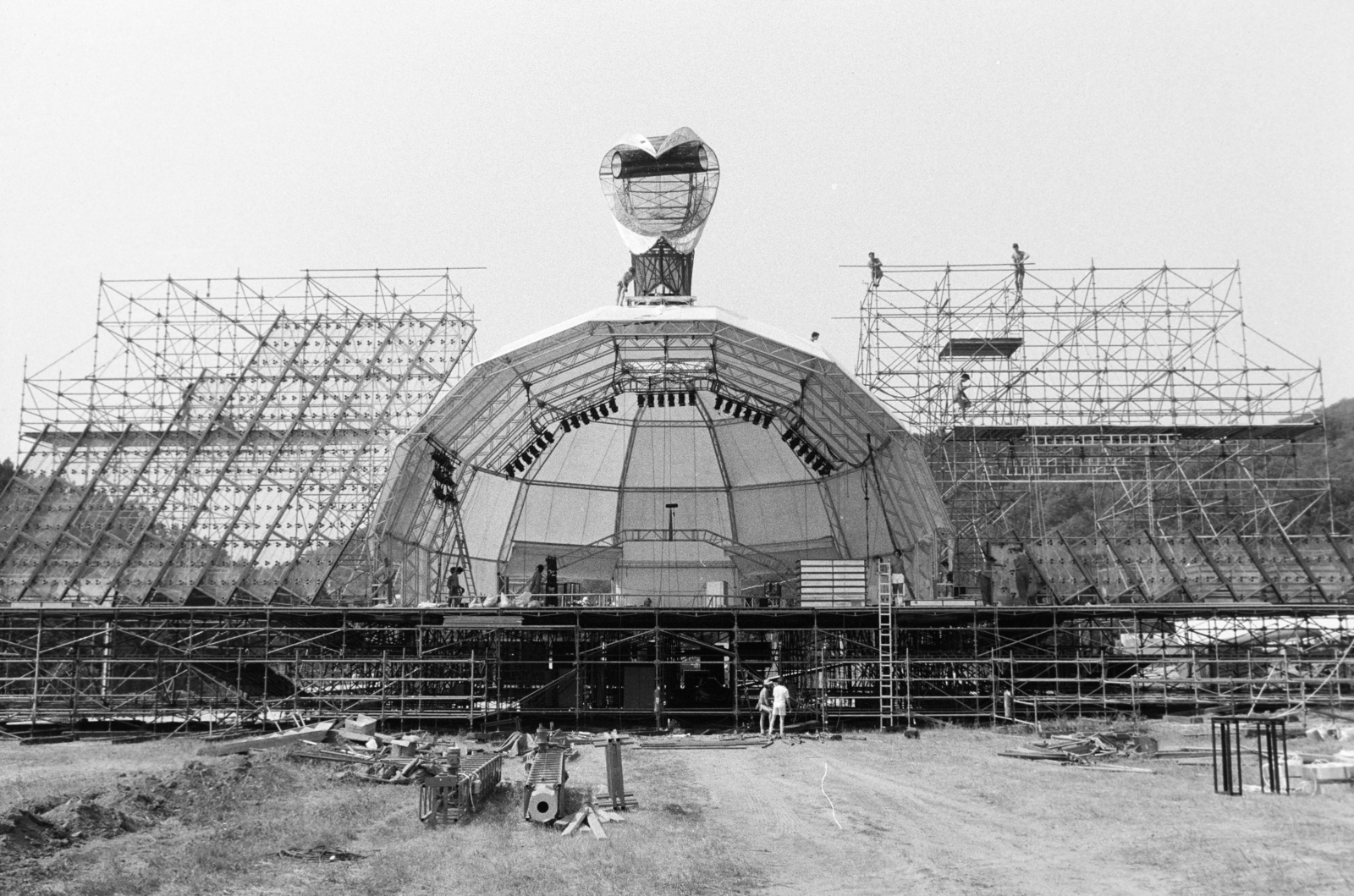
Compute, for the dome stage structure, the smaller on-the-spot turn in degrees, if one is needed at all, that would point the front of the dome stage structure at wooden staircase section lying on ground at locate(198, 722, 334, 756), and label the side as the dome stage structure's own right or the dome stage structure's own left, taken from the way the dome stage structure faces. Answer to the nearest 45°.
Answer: approximately 45° to the dome stage structure's own right

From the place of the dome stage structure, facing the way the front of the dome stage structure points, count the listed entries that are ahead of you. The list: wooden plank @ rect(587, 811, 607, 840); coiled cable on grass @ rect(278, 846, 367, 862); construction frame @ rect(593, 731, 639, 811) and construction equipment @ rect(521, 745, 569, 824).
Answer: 4

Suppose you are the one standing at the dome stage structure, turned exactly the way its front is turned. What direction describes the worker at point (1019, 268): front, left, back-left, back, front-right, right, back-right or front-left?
left

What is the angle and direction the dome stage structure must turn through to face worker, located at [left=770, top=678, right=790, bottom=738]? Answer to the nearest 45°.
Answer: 0° — it already faces them

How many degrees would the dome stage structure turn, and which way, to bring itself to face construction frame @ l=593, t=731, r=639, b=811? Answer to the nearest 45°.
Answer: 0° — it already faces it

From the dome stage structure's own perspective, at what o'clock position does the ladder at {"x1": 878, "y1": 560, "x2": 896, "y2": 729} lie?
The ladder is roughly at 11 o'clock from the dome stage structure.

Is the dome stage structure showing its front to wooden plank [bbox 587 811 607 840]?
yes

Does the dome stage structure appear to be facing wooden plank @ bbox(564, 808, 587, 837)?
yes

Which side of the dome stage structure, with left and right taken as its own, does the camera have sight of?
front

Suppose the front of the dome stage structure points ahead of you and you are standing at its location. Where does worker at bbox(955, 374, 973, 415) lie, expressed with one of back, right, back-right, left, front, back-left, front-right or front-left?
left

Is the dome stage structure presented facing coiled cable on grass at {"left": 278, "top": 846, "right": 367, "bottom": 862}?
yes

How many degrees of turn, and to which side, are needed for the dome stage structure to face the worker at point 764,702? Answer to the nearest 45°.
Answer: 0° — it already faces them

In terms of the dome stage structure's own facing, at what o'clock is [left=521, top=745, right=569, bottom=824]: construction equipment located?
The construction equipment is roughly at 12 o'clock from the dome stage structure.
